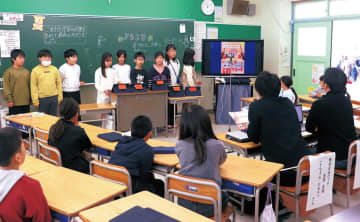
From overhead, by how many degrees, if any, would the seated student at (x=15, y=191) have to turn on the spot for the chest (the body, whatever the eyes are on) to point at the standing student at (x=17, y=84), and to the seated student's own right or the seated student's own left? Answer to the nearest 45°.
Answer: approximately 45° to the seated student's own left

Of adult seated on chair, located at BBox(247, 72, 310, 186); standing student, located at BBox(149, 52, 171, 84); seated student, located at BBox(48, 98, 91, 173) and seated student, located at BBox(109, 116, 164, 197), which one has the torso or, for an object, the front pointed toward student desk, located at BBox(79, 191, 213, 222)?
the standing student

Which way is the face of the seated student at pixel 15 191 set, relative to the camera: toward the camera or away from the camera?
away from the camera

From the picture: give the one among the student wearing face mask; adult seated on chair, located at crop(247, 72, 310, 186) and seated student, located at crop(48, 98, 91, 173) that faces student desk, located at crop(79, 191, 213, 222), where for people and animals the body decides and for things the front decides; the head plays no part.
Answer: the student wearing face mask

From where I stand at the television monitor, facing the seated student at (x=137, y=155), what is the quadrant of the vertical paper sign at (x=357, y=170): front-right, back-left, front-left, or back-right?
front-left

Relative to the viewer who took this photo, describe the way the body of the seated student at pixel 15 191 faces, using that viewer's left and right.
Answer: facing away from the viewer and to the right of the viewer

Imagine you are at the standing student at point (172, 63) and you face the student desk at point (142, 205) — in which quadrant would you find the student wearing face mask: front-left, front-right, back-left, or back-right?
front-right

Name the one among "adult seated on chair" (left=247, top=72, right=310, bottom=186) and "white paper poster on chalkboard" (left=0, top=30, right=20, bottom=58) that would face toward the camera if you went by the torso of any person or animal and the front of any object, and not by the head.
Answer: the white paper poster on chalkboard

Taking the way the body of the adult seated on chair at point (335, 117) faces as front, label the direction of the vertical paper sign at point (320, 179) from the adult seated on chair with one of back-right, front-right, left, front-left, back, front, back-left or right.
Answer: back-left

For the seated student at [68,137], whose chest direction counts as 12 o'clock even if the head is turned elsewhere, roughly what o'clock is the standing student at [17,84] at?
The standing student is roughly at 10 o'clock from the seated student.

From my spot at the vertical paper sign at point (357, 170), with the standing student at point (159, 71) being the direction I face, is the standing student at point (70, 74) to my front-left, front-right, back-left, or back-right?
front-left

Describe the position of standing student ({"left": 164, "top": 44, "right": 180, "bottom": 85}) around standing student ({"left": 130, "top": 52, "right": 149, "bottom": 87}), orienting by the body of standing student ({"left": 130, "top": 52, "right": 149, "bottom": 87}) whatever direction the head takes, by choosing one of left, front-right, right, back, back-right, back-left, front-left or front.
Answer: back-left

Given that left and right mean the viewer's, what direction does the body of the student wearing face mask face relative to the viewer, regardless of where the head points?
facing the viewer

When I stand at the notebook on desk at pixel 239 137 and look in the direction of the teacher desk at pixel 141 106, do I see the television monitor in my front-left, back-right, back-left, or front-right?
front-right

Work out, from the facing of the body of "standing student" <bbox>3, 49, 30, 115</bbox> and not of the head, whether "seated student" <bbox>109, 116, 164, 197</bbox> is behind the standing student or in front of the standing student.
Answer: in front

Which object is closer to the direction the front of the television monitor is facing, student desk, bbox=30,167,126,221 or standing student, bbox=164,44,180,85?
the student desk

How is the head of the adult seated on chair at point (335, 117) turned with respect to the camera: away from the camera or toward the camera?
away from the camera

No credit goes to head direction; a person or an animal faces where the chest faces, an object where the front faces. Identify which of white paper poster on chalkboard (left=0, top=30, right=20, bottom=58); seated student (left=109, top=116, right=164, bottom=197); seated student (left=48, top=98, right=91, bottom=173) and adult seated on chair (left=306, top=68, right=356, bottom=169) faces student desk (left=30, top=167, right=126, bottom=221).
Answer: the white paper poster on chalkboard

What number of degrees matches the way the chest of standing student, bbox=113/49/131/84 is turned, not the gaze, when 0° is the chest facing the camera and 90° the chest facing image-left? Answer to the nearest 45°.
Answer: approximately 0°
